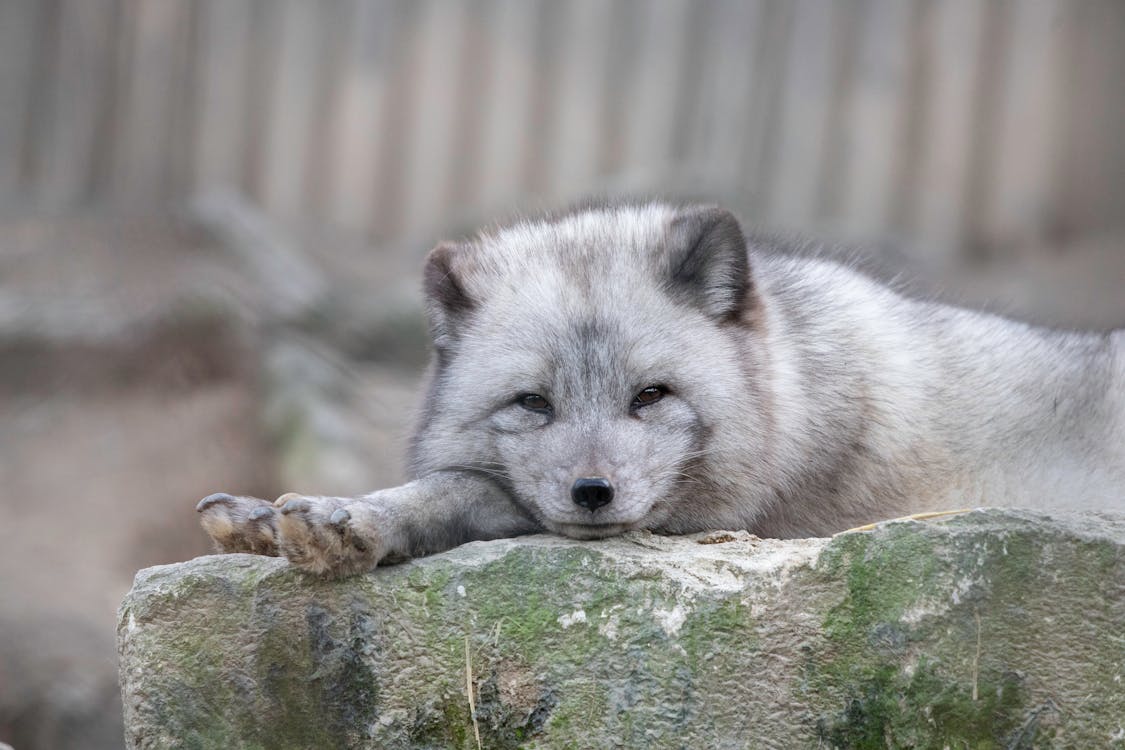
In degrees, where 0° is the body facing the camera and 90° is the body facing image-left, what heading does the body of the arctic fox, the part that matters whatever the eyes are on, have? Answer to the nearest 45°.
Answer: approximately 45°

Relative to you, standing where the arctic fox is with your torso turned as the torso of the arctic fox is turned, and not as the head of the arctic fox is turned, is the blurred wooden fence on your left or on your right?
on your right
